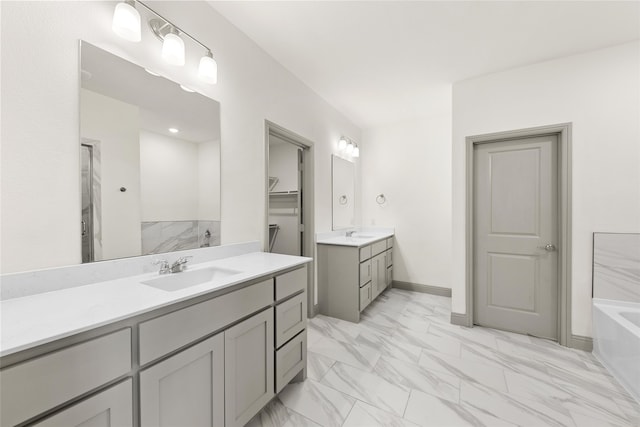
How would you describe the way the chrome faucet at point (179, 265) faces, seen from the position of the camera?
facing the viewer and to the right of the viewer

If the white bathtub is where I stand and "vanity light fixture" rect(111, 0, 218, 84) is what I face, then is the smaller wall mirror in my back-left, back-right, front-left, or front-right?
front-right

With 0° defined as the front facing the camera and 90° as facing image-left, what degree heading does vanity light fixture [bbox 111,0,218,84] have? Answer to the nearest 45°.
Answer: approximately 315°

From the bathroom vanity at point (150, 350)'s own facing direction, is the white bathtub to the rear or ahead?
ahead

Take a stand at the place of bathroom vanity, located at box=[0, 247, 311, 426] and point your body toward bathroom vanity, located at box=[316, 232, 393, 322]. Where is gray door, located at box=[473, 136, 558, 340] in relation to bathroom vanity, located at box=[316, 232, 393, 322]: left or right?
right

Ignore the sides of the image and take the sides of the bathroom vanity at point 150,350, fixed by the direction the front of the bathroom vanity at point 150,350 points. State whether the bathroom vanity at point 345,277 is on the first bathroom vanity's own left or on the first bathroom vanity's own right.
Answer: on the first bathroom vanity's own left

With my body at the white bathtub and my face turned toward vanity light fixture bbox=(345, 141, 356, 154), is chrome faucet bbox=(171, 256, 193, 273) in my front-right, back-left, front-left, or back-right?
front-left
